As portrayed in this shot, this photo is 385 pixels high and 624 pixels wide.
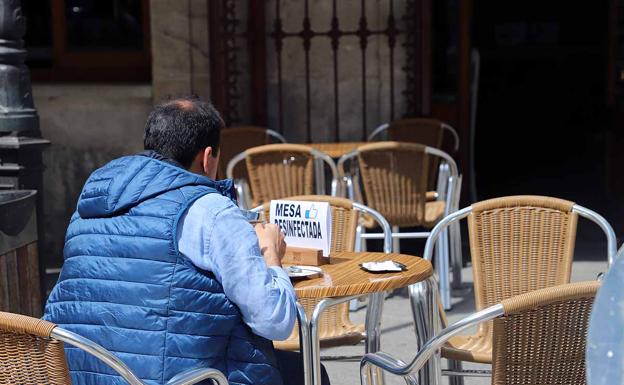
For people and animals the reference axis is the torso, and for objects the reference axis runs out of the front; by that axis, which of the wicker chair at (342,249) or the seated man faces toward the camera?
the wicker chair

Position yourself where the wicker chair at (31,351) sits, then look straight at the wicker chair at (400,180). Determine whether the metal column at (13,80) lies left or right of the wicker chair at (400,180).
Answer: left

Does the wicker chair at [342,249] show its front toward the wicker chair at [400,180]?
no

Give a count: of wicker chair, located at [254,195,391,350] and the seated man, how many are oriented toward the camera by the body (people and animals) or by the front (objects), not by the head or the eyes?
1

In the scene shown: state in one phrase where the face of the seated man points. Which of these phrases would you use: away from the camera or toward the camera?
away from the camera

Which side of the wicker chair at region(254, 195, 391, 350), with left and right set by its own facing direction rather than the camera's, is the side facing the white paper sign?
front

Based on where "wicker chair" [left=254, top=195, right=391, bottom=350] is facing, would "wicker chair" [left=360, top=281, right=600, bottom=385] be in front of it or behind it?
in front

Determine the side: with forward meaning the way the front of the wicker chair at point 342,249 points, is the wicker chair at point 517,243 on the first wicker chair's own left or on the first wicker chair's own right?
on the first wicker chair's own left

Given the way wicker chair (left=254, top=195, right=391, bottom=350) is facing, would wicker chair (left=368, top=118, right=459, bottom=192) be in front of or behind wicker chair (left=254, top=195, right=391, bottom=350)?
behind

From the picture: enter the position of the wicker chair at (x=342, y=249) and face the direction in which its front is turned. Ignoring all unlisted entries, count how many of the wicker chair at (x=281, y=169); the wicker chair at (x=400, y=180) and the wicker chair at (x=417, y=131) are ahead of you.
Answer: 0

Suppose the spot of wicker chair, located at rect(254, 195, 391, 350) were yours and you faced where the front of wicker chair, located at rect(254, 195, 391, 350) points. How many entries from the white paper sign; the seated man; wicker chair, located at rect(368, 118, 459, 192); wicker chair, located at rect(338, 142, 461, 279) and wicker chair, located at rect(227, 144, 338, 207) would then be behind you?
3

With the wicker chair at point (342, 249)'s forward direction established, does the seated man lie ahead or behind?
ahead

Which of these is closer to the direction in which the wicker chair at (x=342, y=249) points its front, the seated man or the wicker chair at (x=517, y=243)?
the seated man

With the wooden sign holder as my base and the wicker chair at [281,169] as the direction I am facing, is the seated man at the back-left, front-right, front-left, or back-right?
back-left

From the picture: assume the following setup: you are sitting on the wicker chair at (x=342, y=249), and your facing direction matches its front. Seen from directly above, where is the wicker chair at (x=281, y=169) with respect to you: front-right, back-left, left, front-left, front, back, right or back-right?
back

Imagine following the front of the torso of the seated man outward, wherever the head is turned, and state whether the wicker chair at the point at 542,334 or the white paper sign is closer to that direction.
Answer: the white paper sign

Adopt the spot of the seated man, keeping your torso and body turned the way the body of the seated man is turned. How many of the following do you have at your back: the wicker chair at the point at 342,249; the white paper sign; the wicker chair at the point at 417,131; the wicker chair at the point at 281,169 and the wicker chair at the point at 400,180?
0

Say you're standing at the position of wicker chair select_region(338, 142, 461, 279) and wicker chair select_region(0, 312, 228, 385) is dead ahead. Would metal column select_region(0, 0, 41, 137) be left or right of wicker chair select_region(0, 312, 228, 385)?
right

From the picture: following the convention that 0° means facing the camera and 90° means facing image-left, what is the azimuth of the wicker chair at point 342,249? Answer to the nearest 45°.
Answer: approximately 0°

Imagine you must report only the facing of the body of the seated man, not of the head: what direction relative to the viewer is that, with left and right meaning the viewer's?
facing away from the viewer and to the right of the viewer

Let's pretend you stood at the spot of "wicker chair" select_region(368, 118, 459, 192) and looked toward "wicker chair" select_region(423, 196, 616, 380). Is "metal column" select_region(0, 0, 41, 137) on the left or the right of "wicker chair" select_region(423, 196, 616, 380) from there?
right
